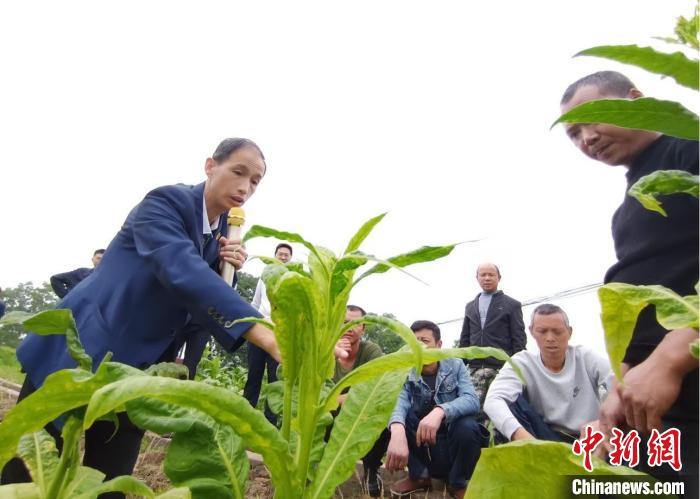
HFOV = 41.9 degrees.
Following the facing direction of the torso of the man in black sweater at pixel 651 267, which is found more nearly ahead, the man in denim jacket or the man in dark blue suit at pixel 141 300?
the man in dark blue suit

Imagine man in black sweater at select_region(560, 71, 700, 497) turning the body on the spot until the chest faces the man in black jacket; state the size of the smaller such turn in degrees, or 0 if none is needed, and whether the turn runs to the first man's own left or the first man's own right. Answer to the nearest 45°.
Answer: approximately 135° to the first man's own right

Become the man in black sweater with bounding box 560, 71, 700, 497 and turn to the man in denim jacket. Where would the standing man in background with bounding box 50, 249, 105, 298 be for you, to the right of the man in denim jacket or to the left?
left

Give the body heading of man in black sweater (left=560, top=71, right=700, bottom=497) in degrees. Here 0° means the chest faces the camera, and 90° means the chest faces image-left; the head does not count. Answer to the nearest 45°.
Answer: approximately 45°

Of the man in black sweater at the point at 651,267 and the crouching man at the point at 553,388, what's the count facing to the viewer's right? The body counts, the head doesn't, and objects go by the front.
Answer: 0

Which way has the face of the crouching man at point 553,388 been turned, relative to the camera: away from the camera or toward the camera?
toward the camera

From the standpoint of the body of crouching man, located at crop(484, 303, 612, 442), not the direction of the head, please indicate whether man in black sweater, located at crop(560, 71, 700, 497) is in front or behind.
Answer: in front

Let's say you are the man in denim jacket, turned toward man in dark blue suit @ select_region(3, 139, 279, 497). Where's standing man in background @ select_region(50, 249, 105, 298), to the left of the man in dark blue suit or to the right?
right

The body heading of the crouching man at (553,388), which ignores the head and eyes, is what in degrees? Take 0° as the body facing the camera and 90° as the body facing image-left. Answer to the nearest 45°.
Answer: approximately 0°

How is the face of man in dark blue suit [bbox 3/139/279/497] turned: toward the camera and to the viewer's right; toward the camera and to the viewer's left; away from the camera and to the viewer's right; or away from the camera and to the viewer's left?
toward the camera and to the viewer's right

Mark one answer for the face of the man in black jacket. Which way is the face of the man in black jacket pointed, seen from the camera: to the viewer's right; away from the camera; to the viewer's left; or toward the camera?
toward the camera

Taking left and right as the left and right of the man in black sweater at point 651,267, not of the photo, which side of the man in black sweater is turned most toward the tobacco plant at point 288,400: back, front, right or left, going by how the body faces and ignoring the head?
front

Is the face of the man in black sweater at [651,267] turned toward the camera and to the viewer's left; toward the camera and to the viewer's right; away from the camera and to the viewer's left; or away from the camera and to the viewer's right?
toward the camera and to the viewer's left
